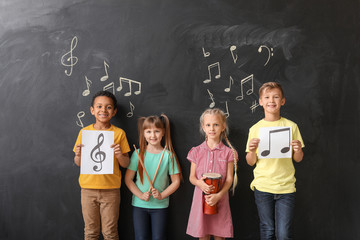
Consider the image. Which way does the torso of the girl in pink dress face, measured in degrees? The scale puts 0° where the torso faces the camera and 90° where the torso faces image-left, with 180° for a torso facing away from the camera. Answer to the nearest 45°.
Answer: approximately 0°

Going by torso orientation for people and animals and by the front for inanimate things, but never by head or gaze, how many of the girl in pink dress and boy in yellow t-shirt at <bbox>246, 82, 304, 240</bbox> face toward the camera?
2

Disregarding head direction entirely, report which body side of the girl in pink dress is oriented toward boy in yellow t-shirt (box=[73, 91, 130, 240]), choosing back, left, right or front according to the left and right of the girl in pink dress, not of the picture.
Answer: right

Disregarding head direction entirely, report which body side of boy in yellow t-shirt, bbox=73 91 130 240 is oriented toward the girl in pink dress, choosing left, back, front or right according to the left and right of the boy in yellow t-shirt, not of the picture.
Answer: left

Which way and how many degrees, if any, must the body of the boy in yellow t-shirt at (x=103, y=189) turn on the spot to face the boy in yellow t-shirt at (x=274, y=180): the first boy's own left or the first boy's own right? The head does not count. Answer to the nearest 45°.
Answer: approximately 45° to the first boy's own left
